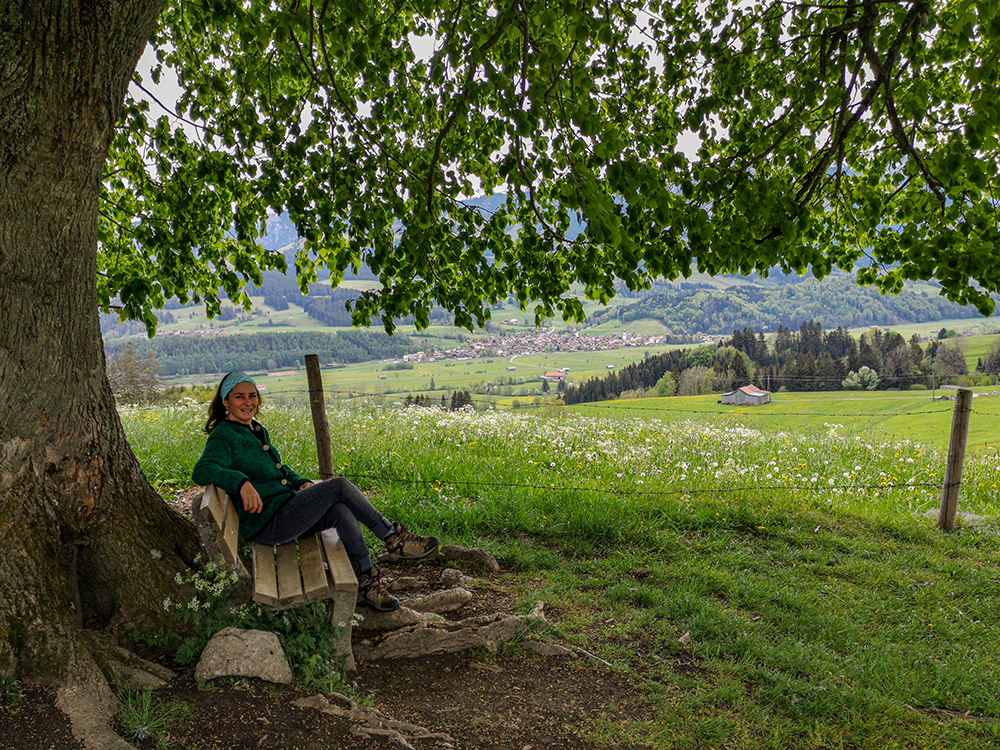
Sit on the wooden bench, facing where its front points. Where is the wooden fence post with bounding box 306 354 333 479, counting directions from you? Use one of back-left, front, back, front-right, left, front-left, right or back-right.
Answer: left

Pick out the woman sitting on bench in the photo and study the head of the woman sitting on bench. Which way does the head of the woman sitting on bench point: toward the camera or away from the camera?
toward the camera

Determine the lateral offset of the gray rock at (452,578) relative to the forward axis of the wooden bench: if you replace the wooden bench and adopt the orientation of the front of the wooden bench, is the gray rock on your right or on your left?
on your left

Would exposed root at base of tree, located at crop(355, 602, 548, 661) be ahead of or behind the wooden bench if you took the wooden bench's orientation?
ahead

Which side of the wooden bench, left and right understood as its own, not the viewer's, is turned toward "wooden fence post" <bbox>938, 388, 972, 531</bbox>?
front

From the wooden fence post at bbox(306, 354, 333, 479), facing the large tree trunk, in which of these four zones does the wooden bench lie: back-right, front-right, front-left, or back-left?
front-left

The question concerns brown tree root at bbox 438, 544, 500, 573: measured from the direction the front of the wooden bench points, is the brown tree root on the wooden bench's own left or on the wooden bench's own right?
on the wooden bench's own left

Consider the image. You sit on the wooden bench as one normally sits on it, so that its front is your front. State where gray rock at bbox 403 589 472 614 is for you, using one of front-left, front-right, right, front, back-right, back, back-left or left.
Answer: front-left

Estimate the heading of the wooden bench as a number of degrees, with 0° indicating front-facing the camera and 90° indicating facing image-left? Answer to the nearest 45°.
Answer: approximately 270°

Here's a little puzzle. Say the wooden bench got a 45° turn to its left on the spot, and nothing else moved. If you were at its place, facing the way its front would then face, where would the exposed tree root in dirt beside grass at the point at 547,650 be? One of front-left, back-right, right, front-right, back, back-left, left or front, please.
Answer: front-right
